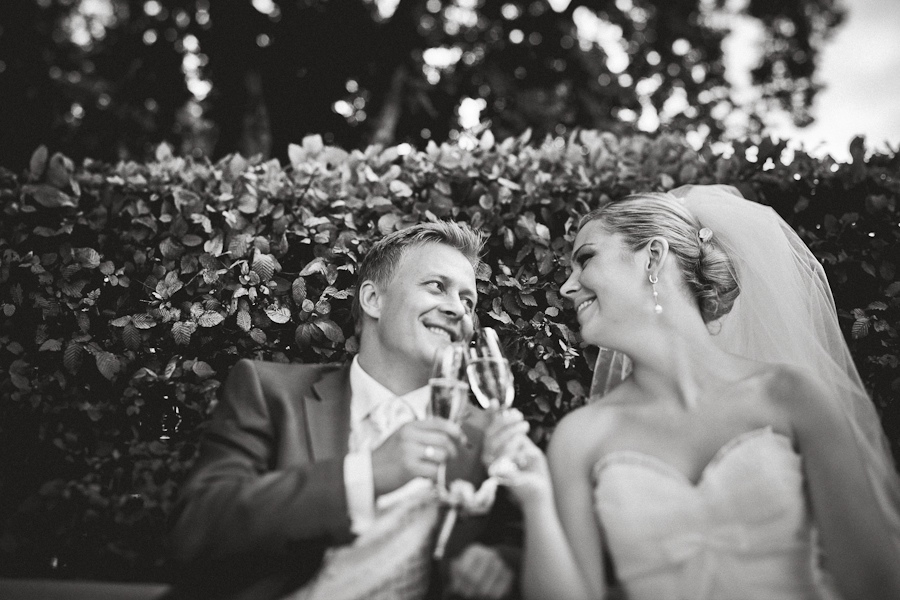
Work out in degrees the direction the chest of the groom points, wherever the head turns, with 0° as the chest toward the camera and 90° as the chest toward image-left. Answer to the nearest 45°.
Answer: approximately 315°

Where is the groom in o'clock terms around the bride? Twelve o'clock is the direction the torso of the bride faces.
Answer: The groom is roughly at 2 o'clock from the bride.

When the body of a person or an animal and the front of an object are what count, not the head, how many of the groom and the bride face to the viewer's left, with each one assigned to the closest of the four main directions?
0

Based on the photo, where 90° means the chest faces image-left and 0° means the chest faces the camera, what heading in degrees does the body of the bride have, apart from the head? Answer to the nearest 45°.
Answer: approximately 0°

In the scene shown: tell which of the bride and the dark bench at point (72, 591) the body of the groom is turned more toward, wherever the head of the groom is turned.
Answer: the bride

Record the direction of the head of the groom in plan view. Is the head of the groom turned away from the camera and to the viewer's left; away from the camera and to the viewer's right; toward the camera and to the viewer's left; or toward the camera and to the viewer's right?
toward the camera and to the viewer's right

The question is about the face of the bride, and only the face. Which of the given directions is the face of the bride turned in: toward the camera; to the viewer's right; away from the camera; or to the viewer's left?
to the viewer's left

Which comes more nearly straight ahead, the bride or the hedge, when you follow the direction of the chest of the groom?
the bride
